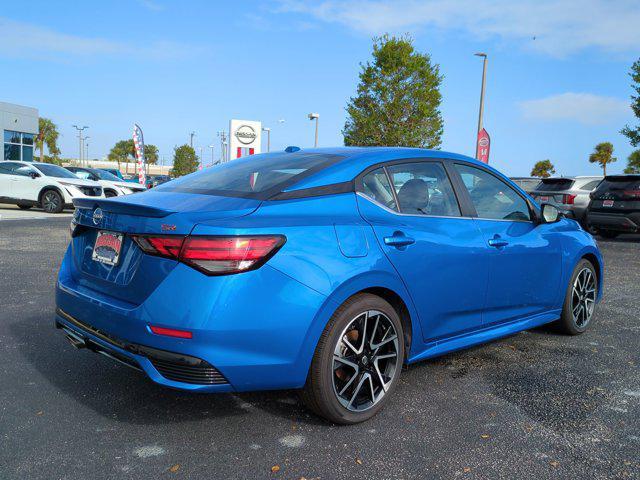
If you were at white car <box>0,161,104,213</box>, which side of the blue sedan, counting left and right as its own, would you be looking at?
left

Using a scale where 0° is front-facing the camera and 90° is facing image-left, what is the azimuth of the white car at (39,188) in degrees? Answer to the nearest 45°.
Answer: approximately 315°

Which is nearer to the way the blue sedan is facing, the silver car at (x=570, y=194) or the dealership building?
the silver car

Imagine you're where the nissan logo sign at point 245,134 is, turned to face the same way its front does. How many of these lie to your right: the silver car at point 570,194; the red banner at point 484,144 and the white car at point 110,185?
1

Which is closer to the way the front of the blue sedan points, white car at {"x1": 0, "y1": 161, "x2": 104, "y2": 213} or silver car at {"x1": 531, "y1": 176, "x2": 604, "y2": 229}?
the silver car

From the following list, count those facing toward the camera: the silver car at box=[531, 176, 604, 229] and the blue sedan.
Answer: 0

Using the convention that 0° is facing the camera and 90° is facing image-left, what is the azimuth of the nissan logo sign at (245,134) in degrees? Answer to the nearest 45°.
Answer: approximately 0°

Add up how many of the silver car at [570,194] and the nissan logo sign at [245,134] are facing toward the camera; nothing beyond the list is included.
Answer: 1

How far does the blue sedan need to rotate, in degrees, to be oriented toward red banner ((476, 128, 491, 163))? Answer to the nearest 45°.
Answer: approximately 45° to its left

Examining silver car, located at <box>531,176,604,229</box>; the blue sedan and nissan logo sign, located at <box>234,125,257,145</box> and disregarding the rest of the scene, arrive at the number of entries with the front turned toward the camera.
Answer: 1

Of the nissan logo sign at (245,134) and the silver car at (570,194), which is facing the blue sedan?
the nissan logo sign

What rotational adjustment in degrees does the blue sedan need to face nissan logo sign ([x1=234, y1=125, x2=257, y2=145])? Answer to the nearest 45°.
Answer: approximately 45° to its left

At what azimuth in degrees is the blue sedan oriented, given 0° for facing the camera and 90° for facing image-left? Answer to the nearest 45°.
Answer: approximately 225°

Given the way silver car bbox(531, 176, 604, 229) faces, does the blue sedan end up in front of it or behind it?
behind

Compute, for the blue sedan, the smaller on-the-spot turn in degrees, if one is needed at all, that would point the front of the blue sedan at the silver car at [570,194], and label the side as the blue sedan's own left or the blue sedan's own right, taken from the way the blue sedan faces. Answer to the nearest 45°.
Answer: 0° — it already faces it
